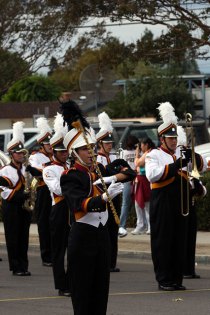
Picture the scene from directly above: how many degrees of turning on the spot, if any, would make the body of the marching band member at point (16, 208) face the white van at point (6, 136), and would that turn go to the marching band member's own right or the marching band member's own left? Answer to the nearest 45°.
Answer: approximately 135° to the marching band member's own left
